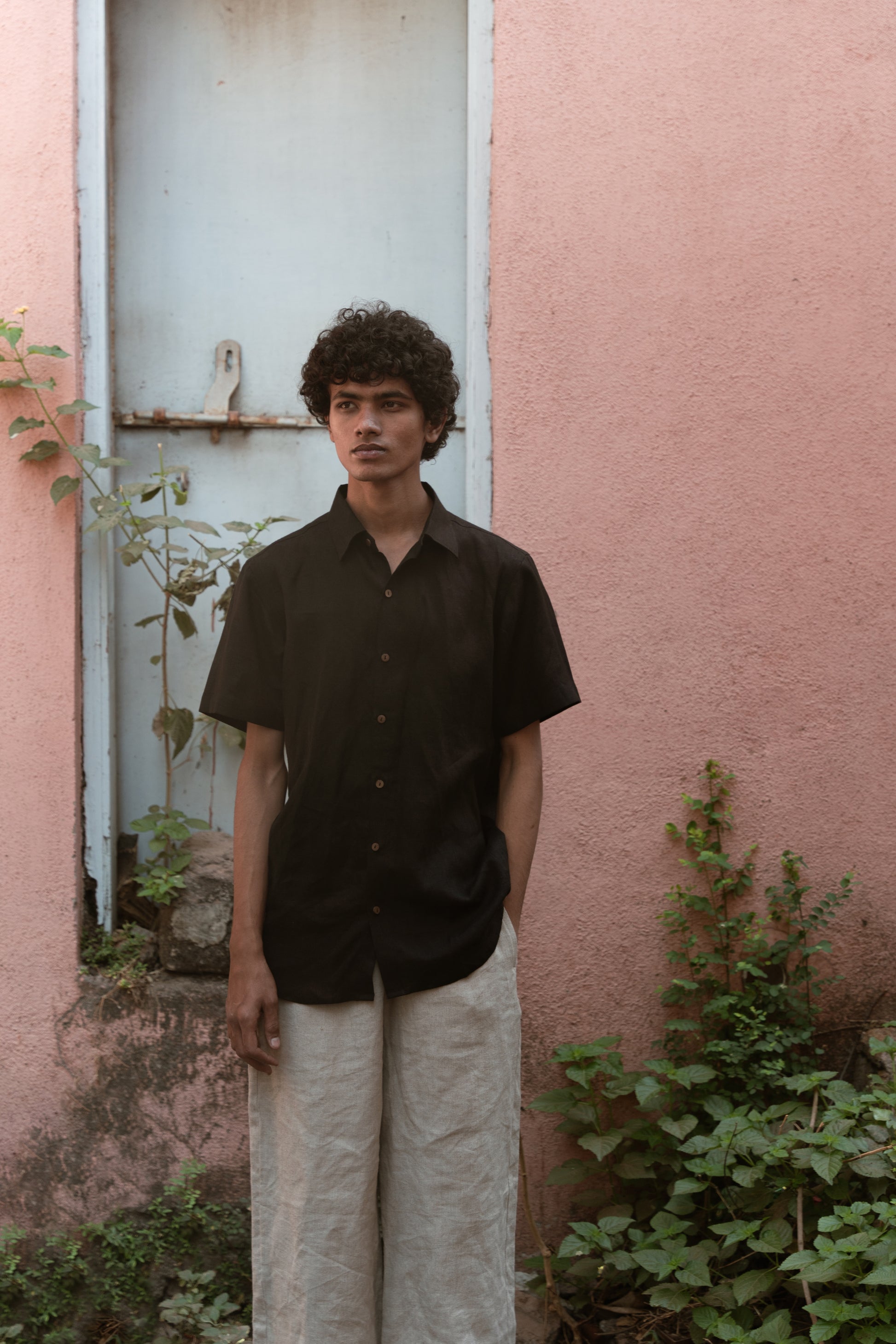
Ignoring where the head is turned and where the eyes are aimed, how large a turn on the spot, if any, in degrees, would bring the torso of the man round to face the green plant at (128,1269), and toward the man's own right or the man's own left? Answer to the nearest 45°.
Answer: approximately 135° to the man's own right

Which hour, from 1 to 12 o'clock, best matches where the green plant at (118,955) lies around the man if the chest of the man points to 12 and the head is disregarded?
The green plant is roughly at 5 o'clock from the man.

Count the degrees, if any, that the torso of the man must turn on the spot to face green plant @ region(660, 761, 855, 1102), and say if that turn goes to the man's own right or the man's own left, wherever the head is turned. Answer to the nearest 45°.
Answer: approximately 135° to the man's own left

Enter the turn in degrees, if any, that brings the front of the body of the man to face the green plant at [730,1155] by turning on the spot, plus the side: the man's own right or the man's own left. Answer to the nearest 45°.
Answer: approximately 135° to the man's own left

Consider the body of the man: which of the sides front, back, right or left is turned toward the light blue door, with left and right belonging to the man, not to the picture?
back

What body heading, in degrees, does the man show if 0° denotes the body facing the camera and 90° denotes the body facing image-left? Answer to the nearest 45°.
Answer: approximately 0°

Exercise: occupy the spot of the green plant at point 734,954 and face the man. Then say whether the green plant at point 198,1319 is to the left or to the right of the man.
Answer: right
